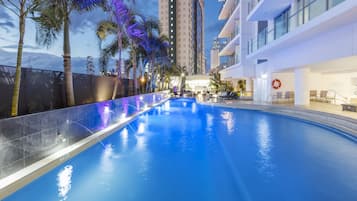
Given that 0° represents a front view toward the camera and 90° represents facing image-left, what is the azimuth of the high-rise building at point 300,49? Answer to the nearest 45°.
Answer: approximately 45°

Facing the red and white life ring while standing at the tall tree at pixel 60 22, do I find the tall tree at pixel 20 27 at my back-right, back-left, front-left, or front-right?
back-right

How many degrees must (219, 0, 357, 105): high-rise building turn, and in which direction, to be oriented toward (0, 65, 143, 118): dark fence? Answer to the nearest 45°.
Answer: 0° — it already faces it

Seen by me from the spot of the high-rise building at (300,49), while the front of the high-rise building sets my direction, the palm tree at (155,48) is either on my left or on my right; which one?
on my right
